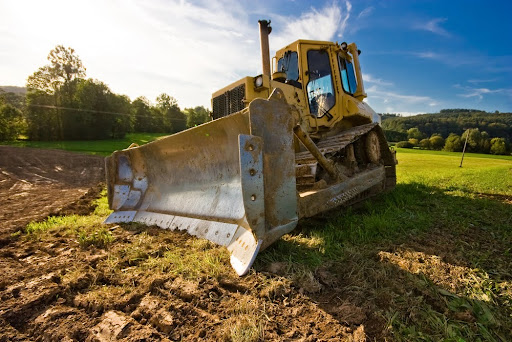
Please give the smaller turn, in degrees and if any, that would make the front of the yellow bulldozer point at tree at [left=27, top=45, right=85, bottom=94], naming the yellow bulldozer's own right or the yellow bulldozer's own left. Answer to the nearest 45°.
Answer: approximately 90° to the yellow bulldozer's own right

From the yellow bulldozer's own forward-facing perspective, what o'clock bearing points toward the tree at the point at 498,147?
The tree is roughly at 6 o'clock from the yellow bulldozer.

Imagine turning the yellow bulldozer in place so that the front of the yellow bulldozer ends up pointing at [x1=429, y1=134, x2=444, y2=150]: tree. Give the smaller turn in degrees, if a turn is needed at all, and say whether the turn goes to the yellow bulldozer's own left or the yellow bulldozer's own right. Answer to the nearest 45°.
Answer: approximately 180°

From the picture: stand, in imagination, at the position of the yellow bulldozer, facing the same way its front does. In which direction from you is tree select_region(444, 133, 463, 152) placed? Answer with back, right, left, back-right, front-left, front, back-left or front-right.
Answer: back

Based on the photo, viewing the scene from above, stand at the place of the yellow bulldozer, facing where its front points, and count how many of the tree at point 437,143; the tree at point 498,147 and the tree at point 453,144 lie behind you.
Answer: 3

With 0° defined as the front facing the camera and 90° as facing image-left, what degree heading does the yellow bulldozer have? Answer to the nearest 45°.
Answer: approximately 45°

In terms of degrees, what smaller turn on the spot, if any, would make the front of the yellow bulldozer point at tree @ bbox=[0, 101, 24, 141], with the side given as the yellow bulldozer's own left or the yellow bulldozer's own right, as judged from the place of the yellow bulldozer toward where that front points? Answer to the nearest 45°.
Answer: approximately 90° to the yellow bulldozer's own right

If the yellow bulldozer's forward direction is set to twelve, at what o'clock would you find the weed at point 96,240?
The weed is roughly at 1 o'clock from the yellow bulldozer.

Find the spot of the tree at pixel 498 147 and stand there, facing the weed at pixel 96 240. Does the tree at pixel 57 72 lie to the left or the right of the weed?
right

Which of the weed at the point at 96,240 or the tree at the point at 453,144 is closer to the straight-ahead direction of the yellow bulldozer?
the weed

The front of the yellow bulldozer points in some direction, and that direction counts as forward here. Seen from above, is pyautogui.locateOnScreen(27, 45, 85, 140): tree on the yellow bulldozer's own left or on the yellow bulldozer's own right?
on the yellow bulldozer's own right

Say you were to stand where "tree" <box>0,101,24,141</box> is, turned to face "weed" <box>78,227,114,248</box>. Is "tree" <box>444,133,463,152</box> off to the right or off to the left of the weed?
left
